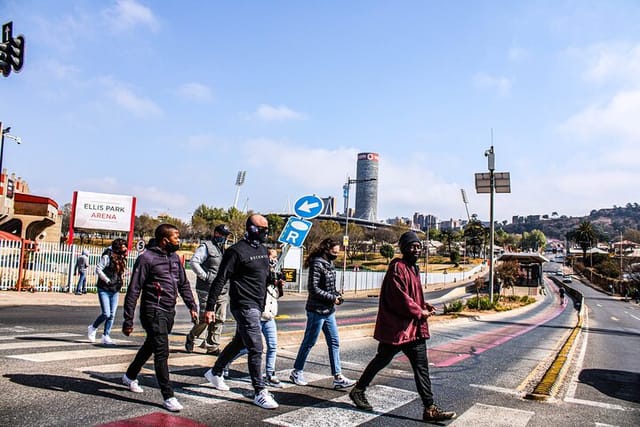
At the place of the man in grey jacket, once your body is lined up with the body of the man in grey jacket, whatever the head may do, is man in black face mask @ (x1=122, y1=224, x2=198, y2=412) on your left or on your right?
on your right

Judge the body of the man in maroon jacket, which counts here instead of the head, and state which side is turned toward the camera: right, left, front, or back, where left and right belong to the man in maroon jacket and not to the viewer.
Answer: right

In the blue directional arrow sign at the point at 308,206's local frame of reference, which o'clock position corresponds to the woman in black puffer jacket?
The woman in black puffer jacket is roughly at 12 o'clock from the blue directional arrow sign.

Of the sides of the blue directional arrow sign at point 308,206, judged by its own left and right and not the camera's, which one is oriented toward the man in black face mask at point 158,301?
front

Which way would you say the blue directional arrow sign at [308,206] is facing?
toward the camera
